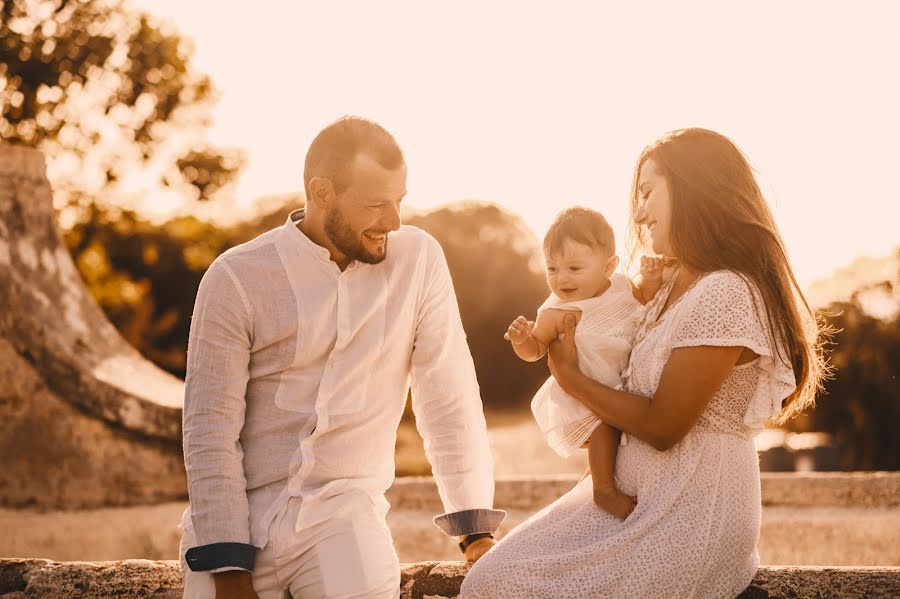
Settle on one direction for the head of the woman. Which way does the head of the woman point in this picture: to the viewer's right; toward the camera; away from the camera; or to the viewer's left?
to the viewer's left

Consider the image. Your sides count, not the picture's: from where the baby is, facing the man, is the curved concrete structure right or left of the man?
right

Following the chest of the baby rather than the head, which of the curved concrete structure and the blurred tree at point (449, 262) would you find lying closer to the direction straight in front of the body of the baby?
the curved concrete structure

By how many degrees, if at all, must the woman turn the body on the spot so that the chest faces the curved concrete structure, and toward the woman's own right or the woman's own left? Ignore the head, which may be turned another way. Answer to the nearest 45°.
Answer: approximately 45° to the woman's own right

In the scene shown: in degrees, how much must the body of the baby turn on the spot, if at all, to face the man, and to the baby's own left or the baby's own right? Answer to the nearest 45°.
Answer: approximately 45° to the baby's own right

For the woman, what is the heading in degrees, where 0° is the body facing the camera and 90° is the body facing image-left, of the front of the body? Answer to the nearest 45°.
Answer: approximately 90°

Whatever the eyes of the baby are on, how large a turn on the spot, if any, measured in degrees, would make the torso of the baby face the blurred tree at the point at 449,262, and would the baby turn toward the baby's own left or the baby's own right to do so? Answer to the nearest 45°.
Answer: approximately 135° to the baby's own right

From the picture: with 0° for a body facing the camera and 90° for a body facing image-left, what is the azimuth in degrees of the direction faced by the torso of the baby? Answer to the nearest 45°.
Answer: approximately 45°

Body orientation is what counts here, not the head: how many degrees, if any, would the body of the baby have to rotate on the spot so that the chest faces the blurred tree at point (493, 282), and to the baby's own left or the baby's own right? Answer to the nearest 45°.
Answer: approximately 135° to the baby's own right

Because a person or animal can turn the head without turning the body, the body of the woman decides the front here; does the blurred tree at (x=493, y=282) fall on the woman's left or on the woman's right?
on the woman's right

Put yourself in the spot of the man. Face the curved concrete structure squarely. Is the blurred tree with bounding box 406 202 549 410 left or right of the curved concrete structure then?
right

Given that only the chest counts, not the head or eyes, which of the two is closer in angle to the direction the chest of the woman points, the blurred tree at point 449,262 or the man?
the man

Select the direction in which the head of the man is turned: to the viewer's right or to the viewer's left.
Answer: to the viewer's right

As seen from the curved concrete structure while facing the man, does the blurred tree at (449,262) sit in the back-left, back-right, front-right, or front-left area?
back-left

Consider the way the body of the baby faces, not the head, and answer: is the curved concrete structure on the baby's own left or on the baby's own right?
on the baby's own right
